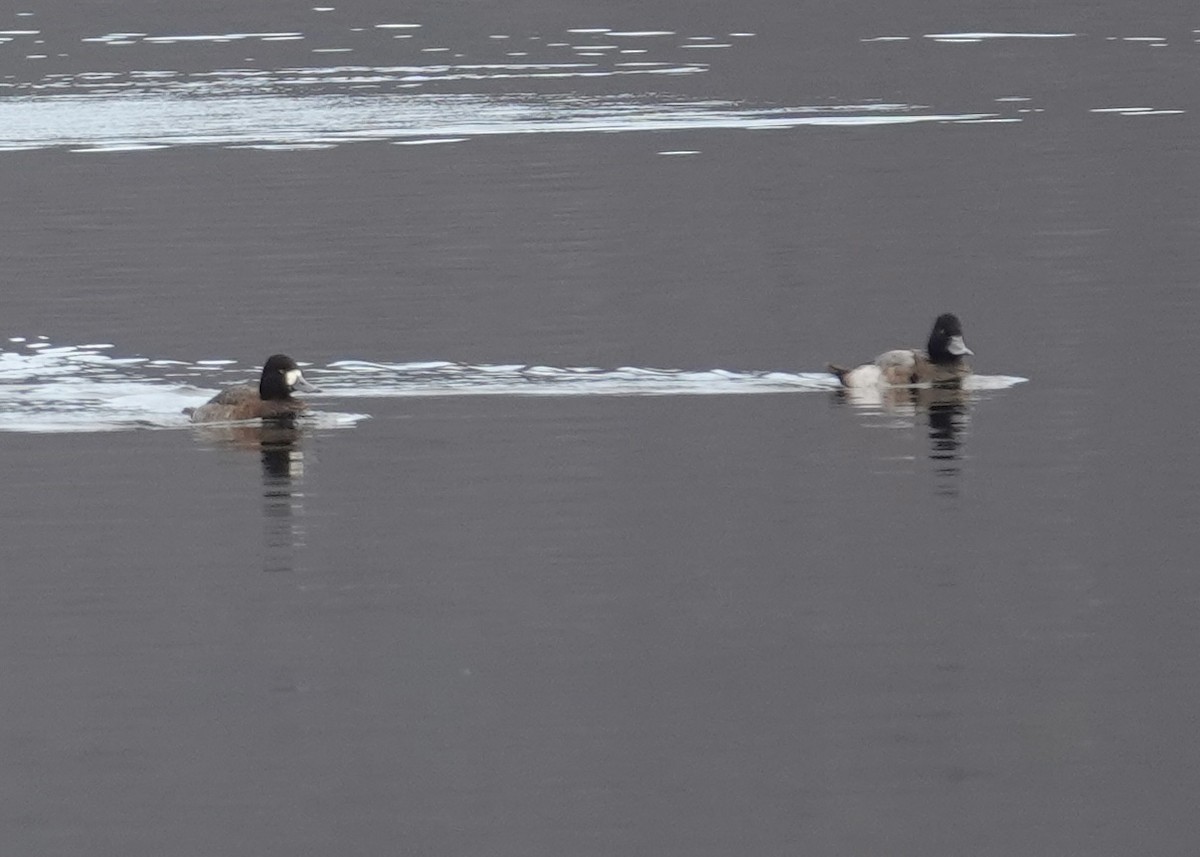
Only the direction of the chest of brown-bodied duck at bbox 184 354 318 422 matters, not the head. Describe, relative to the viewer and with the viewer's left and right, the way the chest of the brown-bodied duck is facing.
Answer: facing to the right of the viewer

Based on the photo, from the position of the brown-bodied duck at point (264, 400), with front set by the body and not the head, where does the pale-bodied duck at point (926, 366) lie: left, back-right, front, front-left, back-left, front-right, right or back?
front

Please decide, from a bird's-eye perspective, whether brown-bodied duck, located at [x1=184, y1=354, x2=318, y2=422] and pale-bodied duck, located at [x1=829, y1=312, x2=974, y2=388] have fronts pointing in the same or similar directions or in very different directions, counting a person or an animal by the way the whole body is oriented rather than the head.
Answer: same or similar directions

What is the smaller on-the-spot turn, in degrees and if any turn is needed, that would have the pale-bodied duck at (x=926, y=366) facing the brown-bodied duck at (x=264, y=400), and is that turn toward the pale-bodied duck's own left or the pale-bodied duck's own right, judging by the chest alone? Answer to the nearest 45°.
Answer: approximately 180°

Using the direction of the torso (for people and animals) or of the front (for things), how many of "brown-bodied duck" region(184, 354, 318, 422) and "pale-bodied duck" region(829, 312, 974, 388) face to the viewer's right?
2

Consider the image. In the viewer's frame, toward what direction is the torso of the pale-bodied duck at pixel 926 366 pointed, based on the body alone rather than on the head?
to the viewer's right
